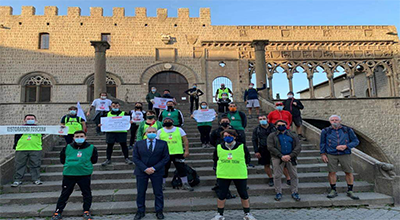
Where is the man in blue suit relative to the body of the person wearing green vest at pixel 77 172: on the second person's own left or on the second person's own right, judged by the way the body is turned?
on the second person's own left

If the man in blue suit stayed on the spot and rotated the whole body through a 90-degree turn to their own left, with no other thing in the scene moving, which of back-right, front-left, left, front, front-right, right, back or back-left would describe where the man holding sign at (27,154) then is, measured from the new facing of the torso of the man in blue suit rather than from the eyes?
back-left

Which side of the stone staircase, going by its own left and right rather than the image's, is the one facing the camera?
front

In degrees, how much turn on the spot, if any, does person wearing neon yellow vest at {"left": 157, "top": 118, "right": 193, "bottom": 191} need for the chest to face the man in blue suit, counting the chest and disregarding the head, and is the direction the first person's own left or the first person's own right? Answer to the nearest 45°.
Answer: approximately 45° to the first person's own right

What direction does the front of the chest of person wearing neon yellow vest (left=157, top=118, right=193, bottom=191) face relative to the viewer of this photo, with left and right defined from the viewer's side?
facing the viewer

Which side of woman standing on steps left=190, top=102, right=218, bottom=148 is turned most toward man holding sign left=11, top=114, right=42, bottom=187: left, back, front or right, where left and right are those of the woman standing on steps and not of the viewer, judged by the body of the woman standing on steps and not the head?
right

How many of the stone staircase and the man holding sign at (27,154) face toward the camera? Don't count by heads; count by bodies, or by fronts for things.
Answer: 2
